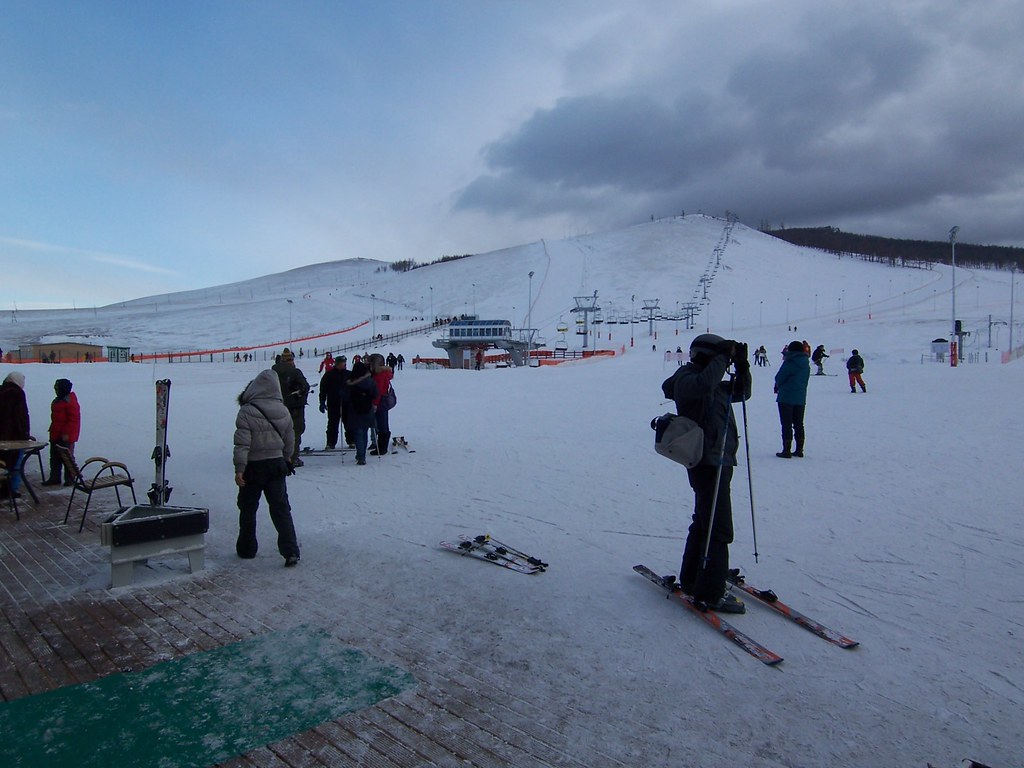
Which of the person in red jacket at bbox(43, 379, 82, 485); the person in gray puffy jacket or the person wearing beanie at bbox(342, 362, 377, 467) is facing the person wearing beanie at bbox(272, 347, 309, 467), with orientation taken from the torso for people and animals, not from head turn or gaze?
the person in gray puffy jacket

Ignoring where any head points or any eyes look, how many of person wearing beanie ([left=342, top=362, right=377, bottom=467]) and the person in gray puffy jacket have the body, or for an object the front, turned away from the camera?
2

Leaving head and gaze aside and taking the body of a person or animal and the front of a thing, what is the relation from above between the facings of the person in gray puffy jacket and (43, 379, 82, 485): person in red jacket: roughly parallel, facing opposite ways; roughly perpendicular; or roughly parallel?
roughly perpendicular

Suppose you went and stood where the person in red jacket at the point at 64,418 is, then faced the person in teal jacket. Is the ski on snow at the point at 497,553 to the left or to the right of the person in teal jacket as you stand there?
right

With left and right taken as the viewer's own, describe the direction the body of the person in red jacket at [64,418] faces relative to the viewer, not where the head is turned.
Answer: facing to the left of the viewer

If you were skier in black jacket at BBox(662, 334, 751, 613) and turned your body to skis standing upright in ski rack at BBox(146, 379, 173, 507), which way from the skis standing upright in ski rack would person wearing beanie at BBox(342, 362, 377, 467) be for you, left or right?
right

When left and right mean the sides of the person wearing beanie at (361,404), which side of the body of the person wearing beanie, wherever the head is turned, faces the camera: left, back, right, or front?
back

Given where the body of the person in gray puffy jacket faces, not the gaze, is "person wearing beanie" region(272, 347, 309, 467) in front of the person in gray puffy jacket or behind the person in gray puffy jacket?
in front

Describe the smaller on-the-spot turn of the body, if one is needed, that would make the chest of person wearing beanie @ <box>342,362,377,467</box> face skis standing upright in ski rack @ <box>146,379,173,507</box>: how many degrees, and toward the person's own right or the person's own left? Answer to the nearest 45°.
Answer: approximately 135° to the person's own left

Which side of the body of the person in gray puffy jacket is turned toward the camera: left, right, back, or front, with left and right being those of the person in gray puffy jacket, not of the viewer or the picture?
back

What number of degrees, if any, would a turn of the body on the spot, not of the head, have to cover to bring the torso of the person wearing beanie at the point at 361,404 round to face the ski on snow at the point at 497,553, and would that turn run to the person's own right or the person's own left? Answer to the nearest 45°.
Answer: approximately 180°

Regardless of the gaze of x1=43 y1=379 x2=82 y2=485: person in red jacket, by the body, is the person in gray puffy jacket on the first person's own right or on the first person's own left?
on the first person's own left
